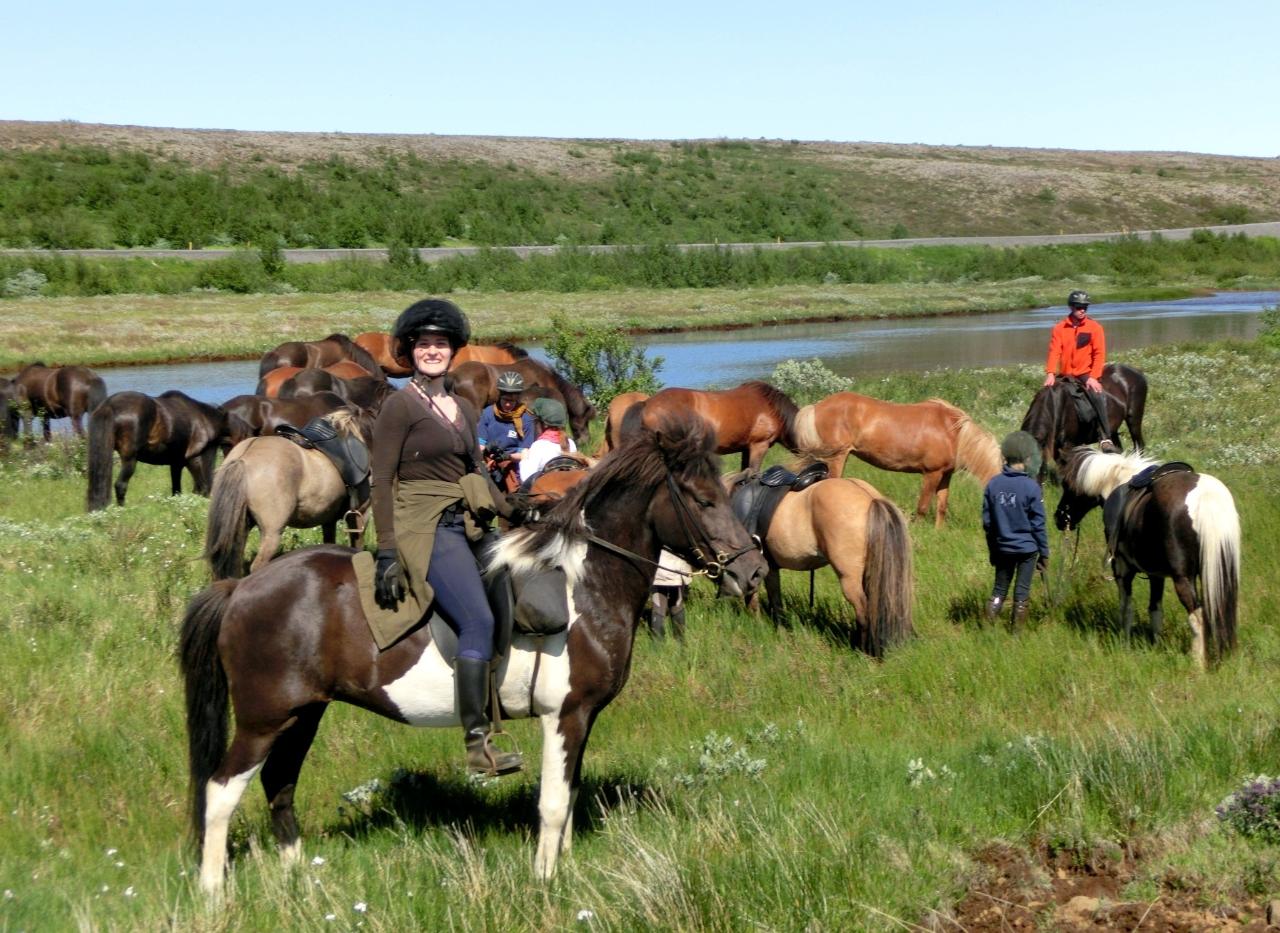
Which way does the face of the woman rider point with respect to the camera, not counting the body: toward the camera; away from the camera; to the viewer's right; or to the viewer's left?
toward the camera

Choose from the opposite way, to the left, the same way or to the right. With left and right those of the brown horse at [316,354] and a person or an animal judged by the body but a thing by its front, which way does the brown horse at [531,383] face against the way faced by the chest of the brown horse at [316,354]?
the same way

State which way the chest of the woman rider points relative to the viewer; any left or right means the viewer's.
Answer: facing the viewer and to the right of the viewer

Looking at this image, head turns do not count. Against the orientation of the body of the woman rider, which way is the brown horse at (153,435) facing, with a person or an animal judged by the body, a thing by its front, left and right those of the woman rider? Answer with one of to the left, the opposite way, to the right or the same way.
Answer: to the left

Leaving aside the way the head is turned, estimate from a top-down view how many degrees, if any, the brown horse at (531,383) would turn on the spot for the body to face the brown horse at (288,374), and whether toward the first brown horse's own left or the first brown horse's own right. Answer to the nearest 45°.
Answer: approximately 180°

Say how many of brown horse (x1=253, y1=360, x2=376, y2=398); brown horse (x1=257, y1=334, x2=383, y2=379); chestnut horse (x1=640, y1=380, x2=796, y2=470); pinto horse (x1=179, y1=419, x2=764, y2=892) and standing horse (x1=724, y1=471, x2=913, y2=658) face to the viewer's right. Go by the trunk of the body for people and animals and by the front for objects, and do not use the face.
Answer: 4

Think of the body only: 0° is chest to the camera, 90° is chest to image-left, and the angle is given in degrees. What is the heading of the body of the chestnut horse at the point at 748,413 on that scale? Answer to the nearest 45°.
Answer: approximately 270°

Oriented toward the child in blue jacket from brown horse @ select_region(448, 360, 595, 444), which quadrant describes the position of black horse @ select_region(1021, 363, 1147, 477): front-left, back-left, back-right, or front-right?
front-left

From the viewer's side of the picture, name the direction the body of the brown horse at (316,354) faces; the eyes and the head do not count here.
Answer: to the viewer's right

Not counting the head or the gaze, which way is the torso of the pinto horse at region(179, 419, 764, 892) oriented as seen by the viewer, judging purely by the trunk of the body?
to the viewer's right

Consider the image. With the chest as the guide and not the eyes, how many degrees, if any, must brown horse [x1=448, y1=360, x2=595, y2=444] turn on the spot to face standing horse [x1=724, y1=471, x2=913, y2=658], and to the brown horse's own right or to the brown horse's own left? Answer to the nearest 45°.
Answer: approximately 90° to the brown horse's own right

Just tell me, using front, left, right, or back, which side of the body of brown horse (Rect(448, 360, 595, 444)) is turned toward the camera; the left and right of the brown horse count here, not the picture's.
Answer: right

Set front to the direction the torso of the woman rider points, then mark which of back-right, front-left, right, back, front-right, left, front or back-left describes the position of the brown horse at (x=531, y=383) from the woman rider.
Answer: back-left

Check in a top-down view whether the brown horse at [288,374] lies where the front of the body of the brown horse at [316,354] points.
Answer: no
